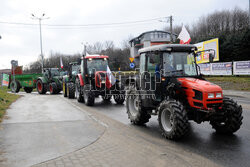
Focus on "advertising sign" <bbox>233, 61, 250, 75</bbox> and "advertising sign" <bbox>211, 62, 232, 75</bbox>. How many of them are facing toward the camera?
2

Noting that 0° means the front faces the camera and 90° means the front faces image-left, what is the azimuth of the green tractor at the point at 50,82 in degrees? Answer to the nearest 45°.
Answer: approximately 315°

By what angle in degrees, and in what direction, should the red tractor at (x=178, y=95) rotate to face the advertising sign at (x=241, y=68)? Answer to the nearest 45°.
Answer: approximately 135° to its left

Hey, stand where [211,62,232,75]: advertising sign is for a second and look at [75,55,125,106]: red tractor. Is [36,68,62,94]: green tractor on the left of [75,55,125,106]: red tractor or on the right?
right

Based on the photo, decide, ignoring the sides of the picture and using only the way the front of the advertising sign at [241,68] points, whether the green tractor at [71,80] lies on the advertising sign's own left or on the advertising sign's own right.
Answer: on the advertising sign's own right

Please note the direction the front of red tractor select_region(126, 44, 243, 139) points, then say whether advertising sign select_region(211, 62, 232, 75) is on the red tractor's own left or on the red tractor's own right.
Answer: on the red tractor's own left

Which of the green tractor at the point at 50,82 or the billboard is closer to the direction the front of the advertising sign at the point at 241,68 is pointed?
the green tractor

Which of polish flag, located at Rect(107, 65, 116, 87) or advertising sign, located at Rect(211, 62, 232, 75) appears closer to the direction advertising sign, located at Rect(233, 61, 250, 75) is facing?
the polish flag

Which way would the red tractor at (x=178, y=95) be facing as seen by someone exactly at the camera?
facing the viewer and to the right of the viewer

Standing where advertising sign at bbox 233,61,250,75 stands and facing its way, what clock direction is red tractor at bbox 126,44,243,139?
The red tractor is roughly at 12 o'clock from the advertising sign.

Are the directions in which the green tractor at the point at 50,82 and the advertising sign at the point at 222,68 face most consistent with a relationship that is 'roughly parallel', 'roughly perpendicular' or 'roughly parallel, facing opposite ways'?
roughly perpendicular

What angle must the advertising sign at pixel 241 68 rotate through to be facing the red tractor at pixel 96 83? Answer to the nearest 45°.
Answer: approximately 45° to its right
